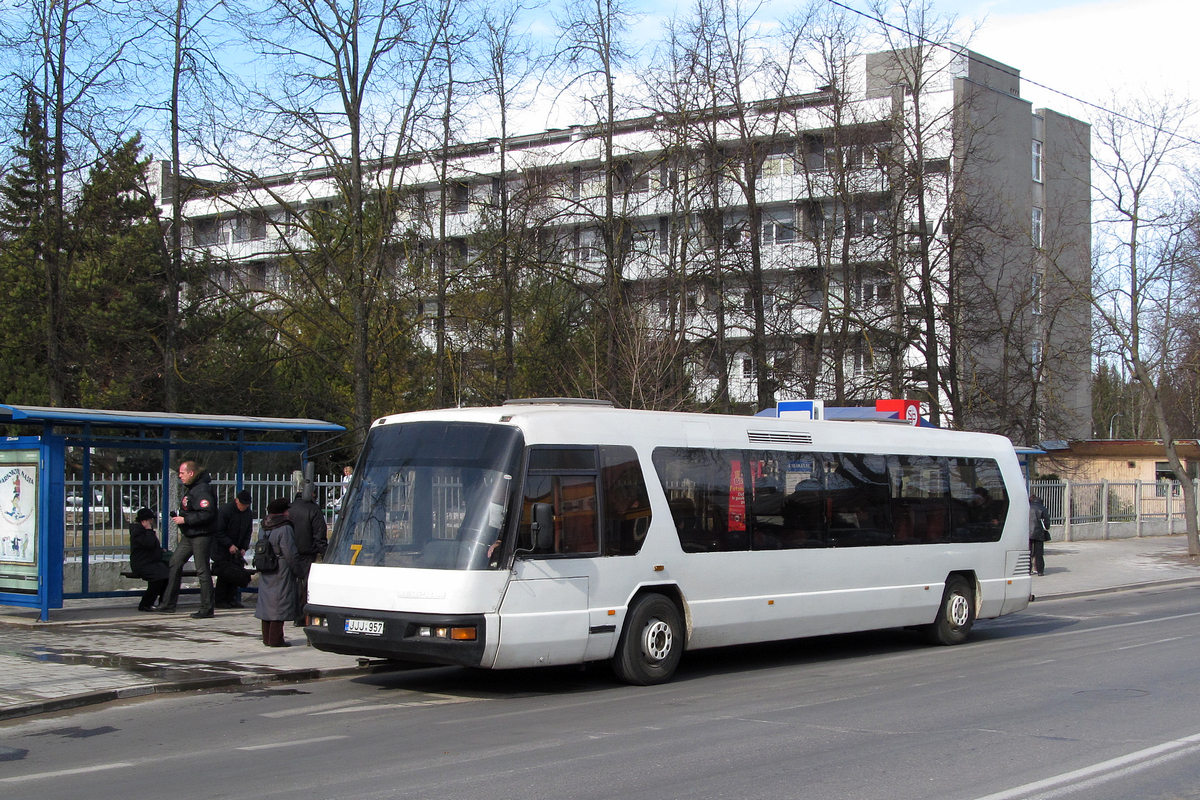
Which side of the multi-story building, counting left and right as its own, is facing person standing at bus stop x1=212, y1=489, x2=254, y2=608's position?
front

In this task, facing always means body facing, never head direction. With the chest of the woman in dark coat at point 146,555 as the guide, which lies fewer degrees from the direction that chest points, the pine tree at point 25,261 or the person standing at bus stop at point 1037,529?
the person standing at bus stop

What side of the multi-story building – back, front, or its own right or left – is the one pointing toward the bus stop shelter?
front

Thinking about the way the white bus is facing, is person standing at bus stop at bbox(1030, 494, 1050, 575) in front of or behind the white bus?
behind

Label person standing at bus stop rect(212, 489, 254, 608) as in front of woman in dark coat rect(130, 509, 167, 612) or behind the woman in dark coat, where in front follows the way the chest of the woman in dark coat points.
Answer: in front

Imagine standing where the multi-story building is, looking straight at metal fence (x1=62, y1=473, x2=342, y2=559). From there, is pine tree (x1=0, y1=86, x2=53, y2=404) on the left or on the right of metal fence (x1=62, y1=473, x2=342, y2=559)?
right

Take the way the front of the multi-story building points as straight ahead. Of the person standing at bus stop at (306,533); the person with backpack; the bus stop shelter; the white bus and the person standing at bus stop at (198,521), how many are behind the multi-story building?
0

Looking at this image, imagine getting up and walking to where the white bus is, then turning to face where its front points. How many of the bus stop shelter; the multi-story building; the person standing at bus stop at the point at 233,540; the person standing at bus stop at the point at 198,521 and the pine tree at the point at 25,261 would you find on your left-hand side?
0

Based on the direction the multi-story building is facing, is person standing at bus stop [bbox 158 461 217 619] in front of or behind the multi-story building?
in front

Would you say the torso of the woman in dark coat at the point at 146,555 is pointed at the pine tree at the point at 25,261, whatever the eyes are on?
no

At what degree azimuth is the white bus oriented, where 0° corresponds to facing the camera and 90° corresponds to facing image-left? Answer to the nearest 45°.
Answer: approximately 45°

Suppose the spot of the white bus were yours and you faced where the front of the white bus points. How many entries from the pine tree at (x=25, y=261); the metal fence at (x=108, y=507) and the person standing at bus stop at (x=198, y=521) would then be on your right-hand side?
3

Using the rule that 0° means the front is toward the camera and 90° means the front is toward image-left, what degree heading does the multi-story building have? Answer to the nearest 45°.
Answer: approximately 45°

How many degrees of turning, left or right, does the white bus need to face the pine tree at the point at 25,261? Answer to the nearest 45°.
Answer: approximately 90° to its right

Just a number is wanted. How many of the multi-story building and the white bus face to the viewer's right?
0
